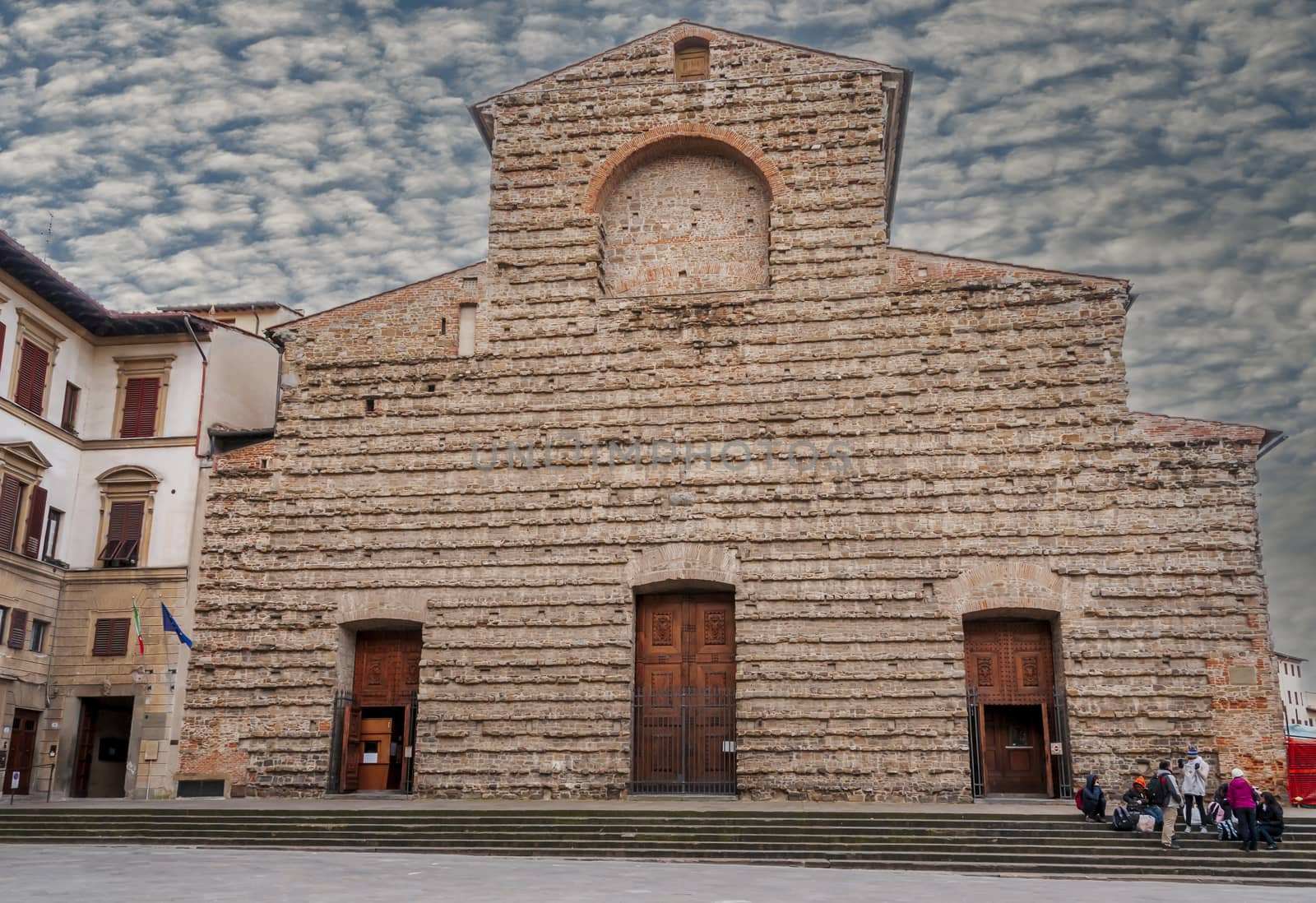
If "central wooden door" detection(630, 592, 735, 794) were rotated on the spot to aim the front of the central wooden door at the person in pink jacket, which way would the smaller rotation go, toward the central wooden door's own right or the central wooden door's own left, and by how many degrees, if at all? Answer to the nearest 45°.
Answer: approximately 45° to the central wooden door's own left

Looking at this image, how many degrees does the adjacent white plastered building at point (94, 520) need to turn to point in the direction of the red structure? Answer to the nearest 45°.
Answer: approximately 45° to its left
